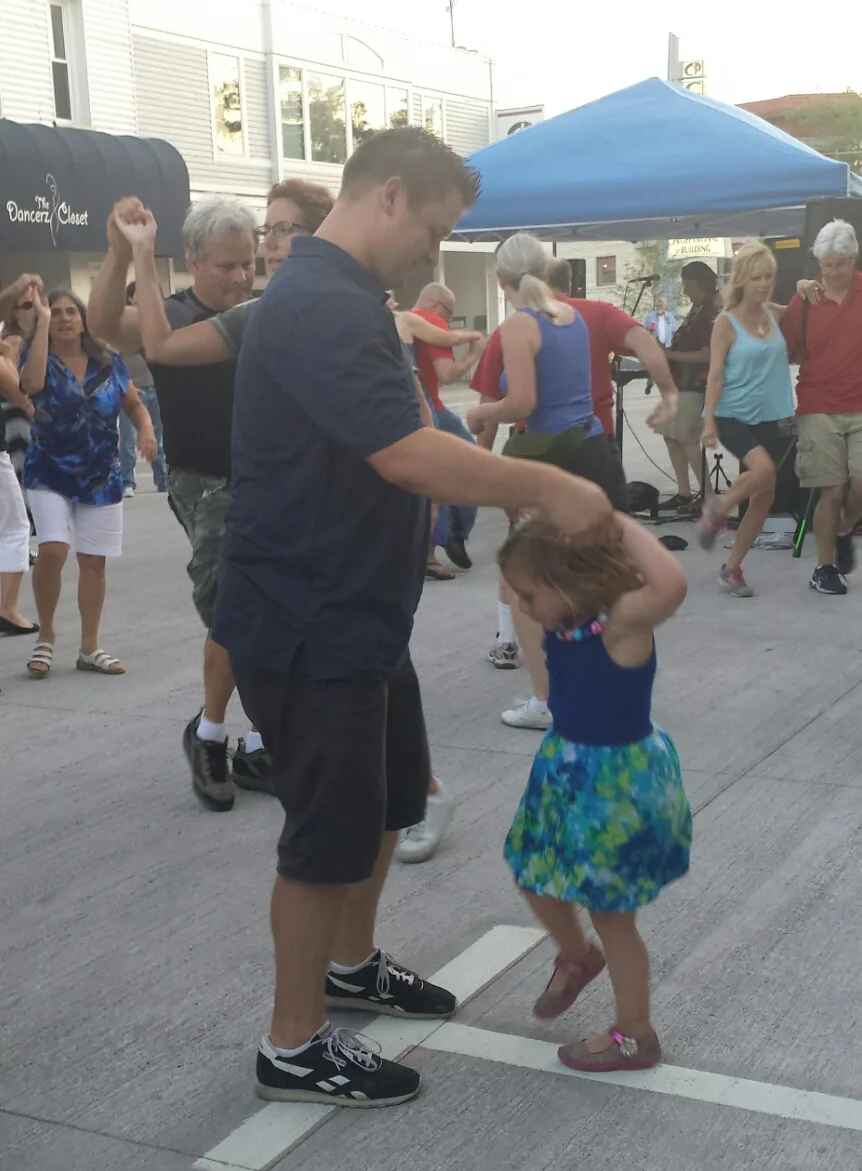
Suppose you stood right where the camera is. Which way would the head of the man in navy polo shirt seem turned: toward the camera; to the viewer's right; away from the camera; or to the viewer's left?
to the viewer's right

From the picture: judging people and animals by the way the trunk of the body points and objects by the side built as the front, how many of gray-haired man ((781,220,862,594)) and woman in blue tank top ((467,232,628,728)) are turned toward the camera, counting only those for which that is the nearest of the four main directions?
1

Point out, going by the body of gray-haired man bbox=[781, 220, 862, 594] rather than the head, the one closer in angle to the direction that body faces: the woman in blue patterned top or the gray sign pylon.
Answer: the woman in blue patterned top

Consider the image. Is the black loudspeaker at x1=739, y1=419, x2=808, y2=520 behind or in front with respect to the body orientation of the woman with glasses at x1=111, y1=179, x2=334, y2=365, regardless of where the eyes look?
behind

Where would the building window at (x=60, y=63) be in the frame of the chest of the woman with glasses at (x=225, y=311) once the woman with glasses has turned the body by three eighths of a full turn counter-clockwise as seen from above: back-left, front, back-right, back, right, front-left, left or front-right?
left

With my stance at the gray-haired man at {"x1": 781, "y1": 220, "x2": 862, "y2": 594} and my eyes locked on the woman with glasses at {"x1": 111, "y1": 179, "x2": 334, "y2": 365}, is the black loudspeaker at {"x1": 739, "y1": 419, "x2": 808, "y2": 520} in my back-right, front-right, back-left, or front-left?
back-right

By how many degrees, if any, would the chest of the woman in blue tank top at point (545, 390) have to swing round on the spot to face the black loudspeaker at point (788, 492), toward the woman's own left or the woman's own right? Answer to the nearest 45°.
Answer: approximately 45° to the woman's own right

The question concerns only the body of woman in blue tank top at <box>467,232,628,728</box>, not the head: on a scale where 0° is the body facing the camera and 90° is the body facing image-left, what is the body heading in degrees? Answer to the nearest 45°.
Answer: approximately 135°

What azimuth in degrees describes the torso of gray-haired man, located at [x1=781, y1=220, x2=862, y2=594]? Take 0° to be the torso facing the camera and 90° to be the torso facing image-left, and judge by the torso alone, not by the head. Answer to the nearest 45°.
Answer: approximately 0°

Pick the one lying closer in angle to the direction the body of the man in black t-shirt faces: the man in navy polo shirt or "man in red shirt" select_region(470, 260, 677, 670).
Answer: the man in navy polo shirt

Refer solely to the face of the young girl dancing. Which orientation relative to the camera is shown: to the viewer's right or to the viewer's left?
to the viewer's left

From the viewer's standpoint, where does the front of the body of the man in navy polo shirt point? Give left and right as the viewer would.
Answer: facing to the right of the viewer
